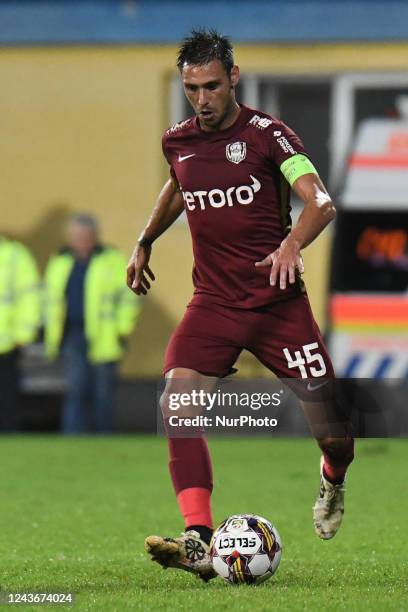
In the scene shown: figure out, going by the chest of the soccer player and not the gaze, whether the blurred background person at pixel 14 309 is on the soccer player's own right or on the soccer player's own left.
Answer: on the soccer player's own right

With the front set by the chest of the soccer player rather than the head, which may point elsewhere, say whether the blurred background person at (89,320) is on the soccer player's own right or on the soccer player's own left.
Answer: on the soccer player's own right

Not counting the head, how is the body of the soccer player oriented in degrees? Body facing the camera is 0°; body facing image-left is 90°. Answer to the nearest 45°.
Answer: approximately 45°

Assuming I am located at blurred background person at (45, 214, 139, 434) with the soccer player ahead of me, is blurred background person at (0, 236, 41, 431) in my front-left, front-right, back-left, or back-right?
back-right
